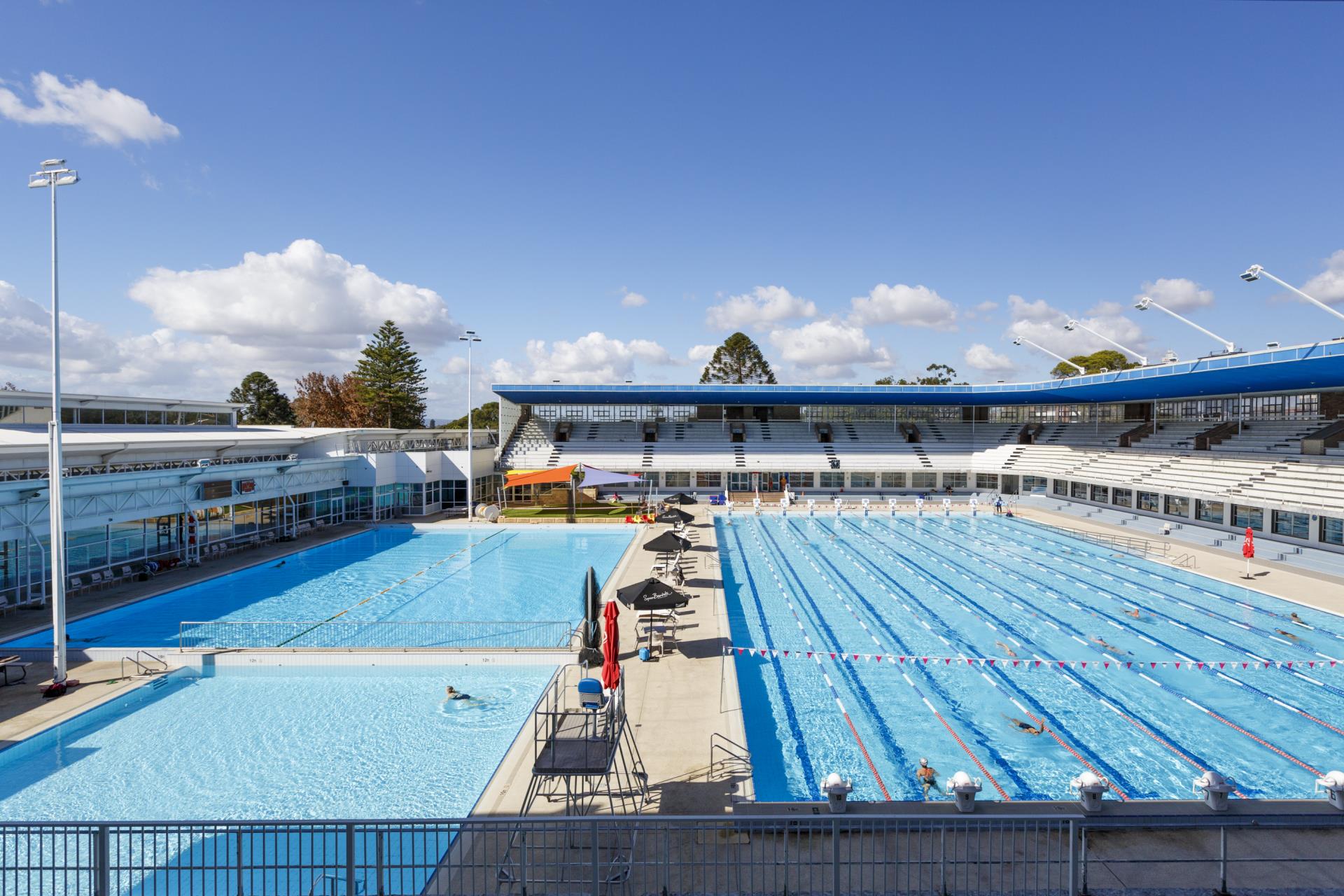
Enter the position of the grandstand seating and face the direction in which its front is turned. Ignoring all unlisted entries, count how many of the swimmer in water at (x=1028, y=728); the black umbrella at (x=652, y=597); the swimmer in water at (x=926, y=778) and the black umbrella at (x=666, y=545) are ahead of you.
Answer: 4

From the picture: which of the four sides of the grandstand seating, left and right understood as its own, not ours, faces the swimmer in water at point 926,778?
front

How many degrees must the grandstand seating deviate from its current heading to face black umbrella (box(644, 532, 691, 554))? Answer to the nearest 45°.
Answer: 0° — it already faces it

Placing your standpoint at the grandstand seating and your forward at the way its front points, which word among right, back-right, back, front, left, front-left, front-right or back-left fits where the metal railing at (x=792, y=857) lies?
front

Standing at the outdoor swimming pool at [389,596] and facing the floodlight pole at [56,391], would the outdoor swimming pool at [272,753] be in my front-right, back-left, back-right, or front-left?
front-left

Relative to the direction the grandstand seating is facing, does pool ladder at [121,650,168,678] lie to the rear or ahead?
ahead

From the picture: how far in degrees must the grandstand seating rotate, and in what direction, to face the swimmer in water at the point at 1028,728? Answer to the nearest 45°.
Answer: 0° — it already faces them

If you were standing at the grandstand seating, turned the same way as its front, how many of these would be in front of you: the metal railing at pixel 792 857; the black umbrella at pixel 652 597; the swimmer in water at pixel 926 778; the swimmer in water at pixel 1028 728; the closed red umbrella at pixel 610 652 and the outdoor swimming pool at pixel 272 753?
6

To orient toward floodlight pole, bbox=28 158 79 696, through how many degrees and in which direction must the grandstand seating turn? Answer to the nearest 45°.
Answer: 0° — it already faces it

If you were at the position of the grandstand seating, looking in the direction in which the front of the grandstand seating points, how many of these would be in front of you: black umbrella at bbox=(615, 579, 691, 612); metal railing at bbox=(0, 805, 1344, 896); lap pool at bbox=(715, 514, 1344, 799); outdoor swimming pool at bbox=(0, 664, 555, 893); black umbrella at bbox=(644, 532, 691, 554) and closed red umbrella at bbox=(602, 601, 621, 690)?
6

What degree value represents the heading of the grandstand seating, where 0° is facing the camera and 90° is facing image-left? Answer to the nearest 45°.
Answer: approximately 0°

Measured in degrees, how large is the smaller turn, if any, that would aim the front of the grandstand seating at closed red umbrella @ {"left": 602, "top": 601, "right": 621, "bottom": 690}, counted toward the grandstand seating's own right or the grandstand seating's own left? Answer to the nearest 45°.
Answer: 0° — it already faces it

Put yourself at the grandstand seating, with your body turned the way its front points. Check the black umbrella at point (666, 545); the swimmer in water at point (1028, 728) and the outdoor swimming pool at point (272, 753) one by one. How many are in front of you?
3

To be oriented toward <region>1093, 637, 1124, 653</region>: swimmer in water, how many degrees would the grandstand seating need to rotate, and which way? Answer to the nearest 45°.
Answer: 0° — it already faces them
